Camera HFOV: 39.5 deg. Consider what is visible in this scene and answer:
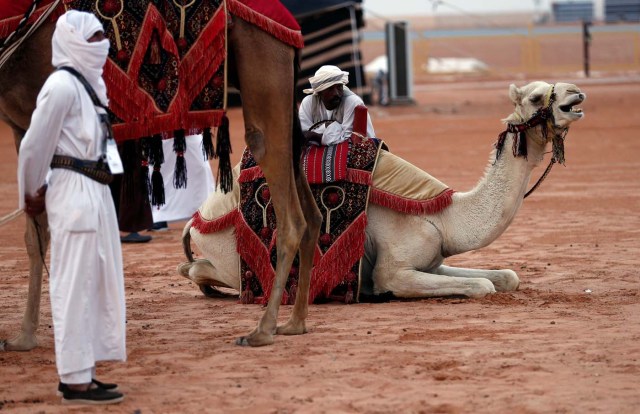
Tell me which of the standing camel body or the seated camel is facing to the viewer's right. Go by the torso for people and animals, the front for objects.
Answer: the seated camel

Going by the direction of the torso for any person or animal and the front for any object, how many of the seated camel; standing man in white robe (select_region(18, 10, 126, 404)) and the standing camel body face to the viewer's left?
1

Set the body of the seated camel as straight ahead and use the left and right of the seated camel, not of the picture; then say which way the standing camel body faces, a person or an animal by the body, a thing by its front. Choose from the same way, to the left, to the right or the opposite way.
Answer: the opposite way

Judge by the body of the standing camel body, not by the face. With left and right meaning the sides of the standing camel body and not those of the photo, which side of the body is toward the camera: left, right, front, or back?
left

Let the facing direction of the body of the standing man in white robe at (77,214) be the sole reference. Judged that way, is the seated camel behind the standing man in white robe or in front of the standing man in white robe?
in front

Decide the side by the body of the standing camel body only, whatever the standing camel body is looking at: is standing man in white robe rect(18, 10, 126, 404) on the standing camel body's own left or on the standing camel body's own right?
on the standing camel body's own left

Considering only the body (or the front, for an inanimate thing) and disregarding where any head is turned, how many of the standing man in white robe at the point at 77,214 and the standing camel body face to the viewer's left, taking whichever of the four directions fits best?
1

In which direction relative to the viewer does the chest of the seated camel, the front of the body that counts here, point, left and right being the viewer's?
facing to the right of the viewer

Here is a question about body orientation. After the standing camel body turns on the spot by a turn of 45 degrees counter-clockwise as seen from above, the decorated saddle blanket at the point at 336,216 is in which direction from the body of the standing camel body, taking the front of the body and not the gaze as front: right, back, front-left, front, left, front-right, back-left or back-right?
back

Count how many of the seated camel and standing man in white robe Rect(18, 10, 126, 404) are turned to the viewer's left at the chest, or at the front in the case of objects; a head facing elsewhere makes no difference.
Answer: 0

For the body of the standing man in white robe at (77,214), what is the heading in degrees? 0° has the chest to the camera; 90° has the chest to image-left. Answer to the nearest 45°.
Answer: approximately 270°

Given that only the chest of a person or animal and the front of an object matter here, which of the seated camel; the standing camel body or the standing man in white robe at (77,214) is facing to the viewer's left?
the standing camel body
